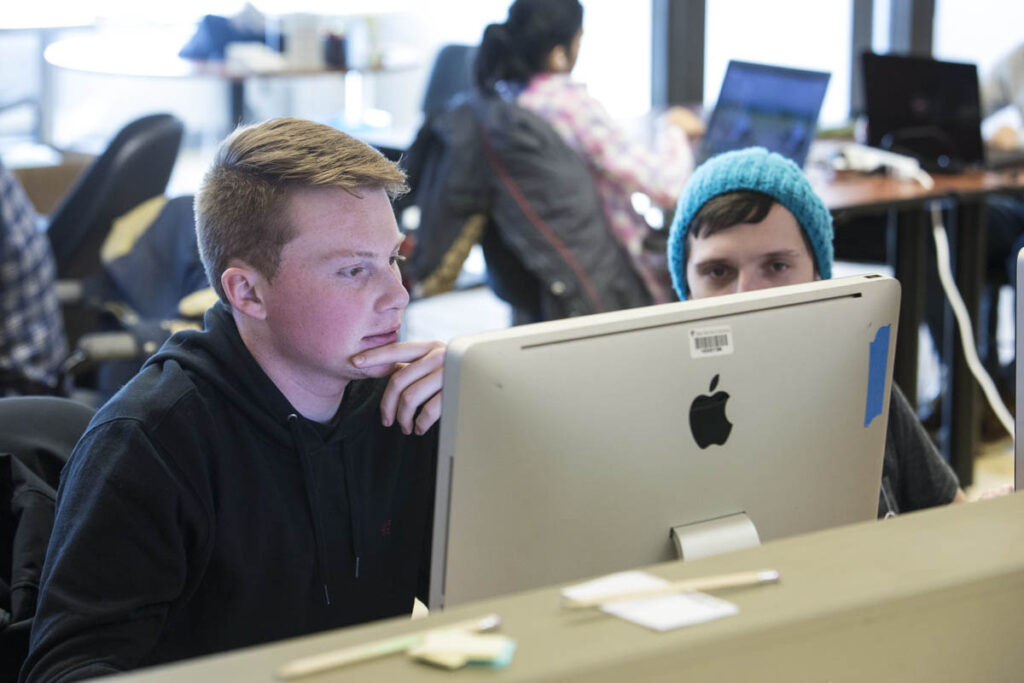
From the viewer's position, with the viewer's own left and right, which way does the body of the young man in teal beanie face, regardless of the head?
facing the viewer

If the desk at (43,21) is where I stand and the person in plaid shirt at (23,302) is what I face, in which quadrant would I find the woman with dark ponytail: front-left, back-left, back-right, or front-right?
front-left

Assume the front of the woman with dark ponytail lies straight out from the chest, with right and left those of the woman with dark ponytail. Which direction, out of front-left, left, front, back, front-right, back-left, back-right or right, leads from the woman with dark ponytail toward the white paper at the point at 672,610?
back-right

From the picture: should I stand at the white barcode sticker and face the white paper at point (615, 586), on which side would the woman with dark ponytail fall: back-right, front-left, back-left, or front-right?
back-right

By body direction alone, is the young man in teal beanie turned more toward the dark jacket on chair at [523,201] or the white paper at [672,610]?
the white paper

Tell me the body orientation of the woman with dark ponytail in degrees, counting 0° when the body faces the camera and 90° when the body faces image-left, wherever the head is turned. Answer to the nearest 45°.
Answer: approximately 225°

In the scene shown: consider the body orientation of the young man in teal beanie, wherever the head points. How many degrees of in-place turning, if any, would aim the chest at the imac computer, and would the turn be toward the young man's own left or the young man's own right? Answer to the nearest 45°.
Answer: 0° — they already face it

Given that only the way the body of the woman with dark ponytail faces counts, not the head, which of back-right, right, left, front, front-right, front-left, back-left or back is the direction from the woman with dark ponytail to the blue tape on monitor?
back-right

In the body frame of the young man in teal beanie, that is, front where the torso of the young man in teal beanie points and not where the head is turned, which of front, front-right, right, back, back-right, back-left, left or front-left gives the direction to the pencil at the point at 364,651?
front

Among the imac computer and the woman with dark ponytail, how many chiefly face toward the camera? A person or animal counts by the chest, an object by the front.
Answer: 0

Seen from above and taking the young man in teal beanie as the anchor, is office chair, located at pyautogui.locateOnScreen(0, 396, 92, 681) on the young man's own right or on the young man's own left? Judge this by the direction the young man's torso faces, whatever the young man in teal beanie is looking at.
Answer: on the young man's own right

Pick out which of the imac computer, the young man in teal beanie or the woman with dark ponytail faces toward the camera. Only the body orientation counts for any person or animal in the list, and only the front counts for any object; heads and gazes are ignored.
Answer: the young man in teal beanie

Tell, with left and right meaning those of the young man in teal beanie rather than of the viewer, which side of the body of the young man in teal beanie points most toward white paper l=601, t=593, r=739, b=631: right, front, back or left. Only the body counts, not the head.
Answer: front

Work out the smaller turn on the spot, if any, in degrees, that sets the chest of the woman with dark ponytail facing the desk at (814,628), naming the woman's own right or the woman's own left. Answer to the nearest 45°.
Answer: approximately 135° to the woman's own right

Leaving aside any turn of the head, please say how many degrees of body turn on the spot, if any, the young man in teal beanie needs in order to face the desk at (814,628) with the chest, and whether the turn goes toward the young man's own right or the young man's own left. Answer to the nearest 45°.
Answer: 0° — they already face it

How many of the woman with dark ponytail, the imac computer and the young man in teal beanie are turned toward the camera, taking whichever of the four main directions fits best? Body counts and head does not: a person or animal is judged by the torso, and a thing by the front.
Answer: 1
